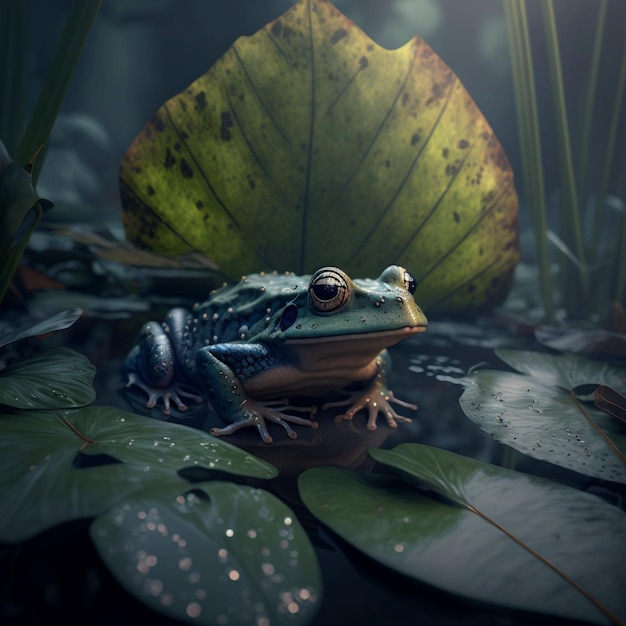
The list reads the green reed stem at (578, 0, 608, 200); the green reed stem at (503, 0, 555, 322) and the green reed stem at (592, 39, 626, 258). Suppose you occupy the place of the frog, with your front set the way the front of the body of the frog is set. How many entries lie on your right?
0

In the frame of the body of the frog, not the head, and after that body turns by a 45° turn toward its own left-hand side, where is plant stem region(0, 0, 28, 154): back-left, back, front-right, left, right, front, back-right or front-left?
back-left

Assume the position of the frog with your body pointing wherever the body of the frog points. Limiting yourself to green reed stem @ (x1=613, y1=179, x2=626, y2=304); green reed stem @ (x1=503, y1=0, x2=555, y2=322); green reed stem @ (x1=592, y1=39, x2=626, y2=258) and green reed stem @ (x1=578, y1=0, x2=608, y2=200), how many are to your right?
0

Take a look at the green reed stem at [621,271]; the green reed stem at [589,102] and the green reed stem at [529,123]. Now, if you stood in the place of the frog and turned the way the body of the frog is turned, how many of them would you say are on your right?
0

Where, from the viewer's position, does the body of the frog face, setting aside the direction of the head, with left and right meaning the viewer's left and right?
facing the viewer and to the right of the viewer

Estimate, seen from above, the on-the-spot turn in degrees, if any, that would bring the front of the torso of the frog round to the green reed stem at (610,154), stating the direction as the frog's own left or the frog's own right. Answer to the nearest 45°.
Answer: approximately 90° to the frog's own left

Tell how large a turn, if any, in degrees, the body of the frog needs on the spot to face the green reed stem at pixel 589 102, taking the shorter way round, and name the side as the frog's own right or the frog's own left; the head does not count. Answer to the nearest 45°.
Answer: approximately 90° to the frog's own left
